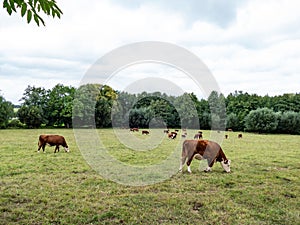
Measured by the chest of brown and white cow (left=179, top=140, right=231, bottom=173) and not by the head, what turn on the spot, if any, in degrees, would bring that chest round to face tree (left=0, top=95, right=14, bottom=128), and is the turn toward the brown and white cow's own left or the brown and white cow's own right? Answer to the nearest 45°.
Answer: approximately 135° to the brown and white cow's own left

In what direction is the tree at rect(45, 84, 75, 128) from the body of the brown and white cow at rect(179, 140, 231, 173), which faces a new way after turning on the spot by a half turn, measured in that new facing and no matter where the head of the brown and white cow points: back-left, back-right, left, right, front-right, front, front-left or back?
front-right

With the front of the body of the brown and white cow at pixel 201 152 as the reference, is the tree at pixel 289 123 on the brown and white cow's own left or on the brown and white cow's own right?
on the brown and white cow's own left

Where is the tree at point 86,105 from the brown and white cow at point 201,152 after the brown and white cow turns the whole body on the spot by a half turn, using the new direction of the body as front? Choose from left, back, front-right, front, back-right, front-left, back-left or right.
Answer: front-right

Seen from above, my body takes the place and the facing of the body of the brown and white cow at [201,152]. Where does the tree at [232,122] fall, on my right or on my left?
on my left

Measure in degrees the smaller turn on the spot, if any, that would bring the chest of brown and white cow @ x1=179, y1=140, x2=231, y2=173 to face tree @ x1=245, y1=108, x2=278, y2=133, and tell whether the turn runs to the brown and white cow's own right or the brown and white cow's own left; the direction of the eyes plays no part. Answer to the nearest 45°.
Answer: approximately 90° to the brown and white cow's own left

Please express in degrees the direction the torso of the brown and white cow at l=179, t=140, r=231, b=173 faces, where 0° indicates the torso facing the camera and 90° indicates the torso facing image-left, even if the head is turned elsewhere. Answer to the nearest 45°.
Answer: approximately 270°

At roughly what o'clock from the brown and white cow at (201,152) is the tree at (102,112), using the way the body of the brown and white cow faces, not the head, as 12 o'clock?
The tree is roughly at 8 o'clock from the brown and white cow.

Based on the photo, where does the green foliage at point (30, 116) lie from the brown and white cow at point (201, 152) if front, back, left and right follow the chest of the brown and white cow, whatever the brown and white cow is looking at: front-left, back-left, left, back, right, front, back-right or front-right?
back-left

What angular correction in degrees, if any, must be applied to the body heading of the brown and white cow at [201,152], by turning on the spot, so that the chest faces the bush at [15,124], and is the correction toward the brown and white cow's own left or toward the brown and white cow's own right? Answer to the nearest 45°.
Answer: approximately 135° to the brown and white cow's own left
